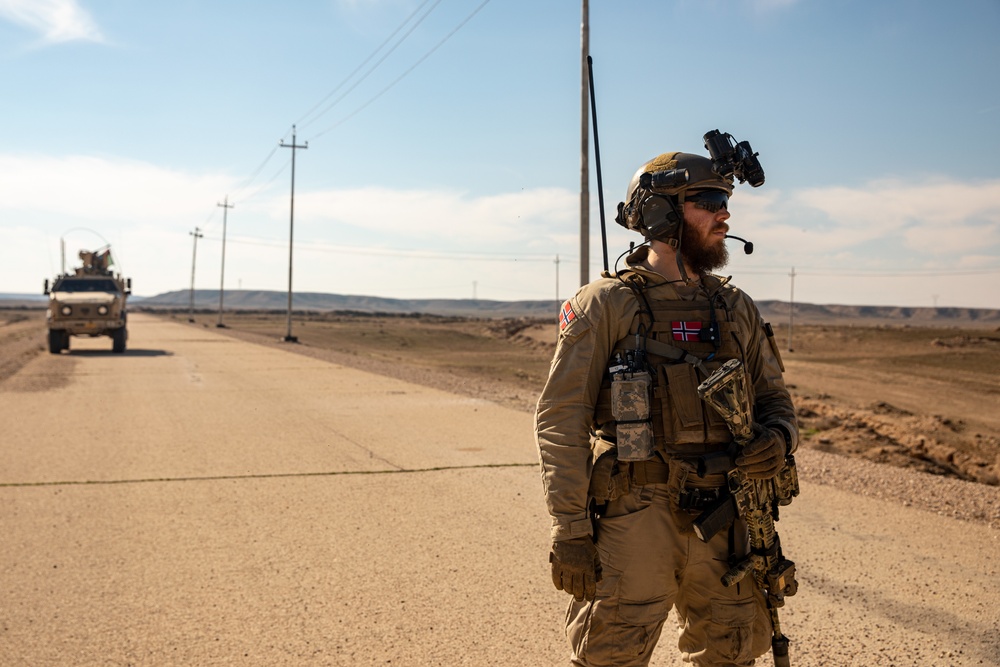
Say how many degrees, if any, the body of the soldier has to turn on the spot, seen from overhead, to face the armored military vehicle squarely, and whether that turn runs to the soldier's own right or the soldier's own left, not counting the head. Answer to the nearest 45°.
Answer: approximately 180°

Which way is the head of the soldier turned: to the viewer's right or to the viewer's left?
to the viewer's right

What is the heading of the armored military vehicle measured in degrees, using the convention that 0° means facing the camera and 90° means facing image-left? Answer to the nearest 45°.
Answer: approximately 0°

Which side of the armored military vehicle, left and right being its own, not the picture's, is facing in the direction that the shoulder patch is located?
front

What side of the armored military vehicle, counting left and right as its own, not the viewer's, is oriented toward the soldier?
front

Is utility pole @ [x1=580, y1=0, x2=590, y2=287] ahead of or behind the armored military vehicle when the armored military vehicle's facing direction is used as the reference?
ahead

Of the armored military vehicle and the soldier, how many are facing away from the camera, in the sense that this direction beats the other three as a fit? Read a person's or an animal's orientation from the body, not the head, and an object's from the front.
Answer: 0
